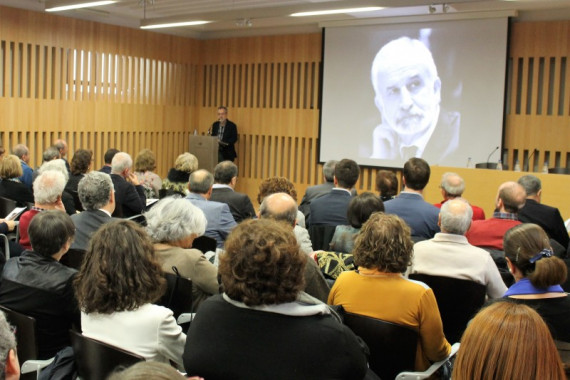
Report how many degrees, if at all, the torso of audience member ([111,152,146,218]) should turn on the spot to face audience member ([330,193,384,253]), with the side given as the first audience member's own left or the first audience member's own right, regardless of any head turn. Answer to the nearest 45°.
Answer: approximately 90° to the first audience member's own right

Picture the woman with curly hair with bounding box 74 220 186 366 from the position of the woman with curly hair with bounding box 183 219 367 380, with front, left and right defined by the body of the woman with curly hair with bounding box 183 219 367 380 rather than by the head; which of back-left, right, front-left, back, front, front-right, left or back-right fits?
front-left

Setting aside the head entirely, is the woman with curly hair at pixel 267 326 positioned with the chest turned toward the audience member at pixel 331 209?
yes

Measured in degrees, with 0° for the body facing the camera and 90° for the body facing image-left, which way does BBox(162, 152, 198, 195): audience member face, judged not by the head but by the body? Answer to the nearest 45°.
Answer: approximately 225°

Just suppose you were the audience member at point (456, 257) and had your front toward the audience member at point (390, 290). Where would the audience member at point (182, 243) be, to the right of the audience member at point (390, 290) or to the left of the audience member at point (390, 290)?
right

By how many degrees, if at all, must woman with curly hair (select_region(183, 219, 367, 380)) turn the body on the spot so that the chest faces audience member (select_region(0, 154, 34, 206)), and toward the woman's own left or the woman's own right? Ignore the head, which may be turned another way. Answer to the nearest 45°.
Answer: approximately 45° to the woman's own left

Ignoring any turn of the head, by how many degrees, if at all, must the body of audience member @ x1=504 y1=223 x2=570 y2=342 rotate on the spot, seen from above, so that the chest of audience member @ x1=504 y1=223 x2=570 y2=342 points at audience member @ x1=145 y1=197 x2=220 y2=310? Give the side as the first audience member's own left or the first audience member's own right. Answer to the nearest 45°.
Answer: approximately 45° to the first audience member's own left

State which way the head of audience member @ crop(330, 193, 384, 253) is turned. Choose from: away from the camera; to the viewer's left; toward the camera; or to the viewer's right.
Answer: away from the camera

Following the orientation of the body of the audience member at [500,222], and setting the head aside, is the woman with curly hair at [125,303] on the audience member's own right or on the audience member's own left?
on the audience member's own left

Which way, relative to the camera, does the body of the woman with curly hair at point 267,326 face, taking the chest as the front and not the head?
away from the camera

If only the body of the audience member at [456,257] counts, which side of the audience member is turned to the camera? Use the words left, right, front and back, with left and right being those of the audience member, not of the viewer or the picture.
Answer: back

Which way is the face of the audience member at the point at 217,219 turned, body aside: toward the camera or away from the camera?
away from the camera

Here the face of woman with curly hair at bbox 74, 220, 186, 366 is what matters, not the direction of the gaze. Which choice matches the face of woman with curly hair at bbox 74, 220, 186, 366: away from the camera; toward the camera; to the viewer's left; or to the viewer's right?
away from the camera

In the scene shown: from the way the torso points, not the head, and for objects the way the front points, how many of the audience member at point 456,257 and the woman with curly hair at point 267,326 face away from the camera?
2
